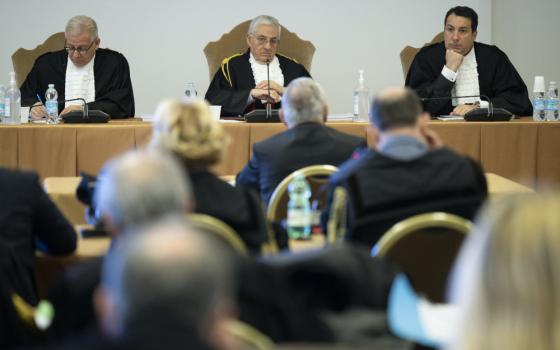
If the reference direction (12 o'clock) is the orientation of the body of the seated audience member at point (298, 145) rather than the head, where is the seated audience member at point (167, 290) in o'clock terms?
the seated audience member at point (167, 290) is roughly at 6 o'clock from the seated audience member at point (298, 145).

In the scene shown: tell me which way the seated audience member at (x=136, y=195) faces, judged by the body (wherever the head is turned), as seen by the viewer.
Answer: away from the camera

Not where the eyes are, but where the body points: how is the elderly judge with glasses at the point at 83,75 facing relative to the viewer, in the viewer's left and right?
facing the viewer

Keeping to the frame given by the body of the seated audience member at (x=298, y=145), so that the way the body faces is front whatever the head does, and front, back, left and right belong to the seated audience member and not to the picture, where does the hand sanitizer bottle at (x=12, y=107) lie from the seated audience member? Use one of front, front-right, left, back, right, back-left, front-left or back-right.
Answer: front-left

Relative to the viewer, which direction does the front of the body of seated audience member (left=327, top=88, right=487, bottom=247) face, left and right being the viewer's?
facing away from the viewer

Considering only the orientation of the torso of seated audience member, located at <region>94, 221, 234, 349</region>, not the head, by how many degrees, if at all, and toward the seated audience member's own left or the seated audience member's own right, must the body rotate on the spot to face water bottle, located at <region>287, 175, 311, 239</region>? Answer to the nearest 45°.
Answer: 0° — they already face it

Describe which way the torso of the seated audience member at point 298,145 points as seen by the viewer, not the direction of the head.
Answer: away from the camera

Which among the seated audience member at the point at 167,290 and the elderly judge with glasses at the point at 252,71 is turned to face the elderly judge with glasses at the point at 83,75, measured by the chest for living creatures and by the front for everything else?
the seated audience member

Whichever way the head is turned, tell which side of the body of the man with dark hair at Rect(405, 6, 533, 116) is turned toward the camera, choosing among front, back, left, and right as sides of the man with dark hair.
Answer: front

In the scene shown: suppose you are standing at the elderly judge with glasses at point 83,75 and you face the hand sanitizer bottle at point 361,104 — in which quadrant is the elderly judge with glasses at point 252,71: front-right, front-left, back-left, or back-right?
front-left

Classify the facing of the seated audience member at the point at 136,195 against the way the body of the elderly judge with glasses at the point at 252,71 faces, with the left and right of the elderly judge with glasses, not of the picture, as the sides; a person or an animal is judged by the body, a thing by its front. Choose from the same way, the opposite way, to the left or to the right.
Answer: the opposite way

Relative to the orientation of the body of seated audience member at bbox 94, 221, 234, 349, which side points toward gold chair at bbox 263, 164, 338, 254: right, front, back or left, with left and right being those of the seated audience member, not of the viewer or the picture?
front

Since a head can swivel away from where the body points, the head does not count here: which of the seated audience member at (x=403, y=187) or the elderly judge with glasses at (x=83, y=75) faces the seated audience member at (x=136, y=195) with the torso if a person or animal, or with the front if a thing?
the elderly judge with glasses

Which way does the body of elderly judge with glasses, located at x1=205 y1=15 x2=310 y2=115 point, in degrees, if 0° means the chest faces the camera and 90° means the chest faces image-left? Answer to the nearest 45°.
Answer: approximately 0°

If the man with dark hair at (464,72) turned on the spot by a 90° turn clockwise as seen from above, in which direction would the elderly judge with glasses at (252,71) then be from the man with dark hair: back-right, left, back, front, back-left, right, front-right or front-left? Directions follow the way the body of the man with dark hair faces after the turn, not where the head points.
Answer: front

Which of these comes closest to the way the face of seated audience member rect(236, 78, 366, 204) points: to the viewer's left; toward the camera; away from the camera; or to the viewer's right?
away from the camera

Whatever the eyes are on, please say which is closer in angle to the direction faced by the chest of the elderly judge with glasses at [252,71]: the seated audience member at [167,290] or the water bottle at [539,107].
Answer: the seated audience member
